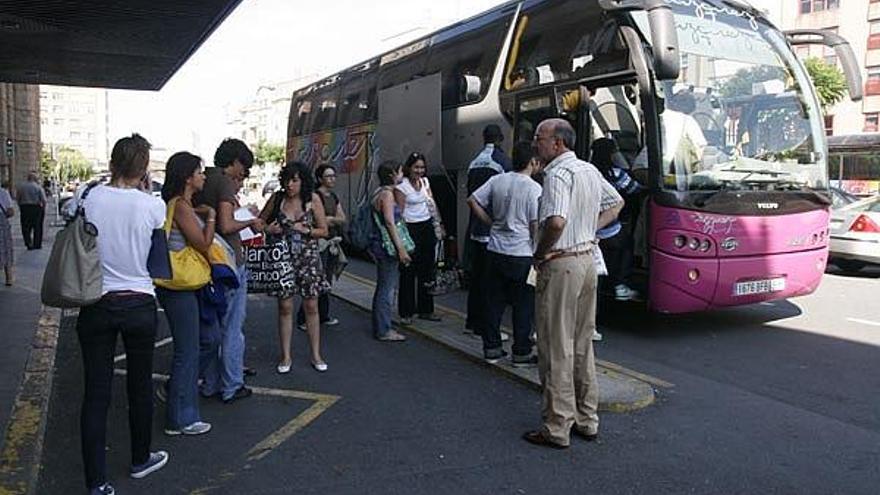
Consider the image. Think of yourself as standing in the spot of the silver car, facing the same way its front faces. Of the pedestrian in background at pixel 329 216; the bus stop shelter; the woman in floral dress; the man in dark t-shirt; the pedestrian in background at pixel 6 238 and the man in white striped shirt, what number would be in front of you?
0

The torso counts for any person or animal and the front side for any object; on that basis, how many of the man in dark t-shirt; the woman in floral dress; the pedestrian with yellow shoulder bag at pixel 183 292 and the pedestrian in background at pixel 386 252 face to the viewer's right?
3

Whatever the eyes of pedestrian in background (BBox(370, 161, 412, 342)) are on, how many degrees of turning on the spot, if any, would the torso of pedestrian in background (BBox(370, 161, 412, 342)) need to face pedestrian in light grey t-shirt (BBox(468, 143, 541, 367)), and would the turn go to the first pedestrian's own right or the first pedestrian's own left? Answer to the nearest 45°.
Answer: approximately 45° to the first pedestrian's own right

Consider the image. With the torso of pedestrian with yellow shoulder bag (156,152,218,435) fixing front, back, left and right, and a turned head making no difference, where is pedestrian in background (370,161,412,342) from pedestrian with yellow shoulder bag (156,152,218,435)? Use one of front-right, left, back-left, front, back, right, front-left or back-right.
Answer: front-left

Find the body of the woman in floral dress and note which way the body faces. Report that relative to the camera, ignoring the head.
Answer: toward the camera

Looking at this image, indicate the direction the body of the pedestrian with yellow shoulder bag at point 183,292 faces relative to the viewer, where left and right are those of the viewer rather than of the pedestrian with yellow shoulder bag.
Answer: facing to the right of the viewer

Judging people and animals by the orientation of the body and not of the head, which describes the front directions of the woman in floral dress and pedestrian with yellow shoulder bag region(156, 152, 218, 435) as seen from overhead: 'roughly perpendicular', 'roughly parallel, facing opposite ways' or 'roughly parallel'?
roughly perpendicular

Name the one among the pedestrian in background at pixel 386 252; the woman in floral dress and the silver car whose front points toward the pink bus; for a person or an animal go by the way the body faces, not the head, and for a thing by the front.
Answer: the pedestrian in background

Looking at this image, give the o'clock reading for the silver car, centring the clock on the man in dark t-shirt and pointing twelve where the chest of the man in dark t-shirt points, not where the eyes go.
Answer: The silver car is roughly at 11 o'clock from the man in dark t-shirt.

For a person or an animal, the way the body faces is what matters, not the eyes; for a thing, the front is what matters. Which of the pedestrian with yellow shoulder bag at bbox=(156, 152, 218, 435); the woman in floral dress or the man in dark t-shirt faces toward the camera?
the woman in floral dress

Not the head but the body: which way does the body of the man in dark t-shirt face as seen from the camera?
to the viewer's right

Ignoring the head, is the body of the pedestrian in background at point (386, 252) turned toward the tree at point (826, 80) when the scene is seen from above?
no

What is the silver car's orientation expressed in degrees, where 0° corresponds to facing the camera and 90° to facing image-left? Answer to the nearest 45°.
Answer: approximately 225°

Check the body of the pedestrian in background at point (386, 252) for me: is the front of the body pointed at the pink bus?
yes

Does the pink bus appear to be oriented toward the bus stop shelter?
no

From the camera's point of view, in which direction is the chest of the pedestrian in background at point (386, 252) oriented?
to the viewer's right

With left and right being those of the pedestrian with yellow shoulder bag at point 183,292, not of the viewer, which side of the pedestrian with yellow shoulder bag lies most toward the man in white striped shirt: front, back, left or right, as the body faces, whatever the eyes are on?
front
